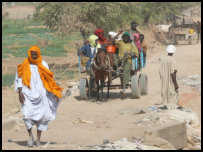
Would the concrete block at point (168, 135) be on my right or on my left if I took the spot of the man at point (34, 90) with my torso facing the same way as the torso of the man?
on my left

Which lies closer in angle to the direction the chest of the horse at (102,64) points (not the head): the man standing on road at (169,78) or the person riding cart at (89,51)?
the man standing on road

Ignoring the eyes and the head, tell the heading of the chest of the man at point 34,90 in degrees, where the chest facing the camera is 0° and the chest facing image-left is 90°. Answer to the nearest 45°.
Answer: approximately 0°

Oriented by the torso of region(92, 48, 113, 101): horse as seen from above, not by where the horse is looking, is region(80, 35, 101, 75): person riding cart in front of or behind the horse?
behind

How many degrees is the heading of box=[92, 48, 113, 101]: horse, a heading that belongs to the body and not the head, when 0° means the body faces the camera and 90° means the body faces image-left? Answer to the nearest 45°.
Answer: approximately 0°

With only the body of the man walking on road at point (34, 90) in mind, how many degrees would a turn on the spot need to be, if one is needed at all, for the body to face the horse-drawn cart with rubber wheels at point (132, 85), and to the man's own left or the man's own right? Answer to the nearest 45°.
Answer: approximately 135° to the man's own left
